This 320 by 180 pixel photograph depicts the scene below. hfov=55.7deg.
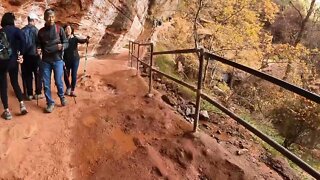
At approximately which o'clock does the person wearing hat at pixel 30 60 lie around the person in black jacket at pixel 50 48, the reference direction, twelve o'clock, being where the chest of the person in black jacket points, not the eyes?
The person wearing hat is roughly at 5 o'clock from the person in black jacket.

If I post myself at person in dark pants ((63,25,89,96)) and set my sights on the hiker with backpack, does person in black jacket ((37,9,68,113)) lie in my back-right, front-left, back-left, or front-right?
front-left

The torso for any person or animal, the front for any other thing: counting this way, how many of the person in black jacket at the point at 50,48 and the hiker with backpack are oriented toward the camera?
1

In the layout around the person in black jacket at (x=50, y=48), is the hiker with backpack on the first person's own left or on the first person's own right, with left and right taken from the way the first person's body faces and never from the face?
on the first person's own right

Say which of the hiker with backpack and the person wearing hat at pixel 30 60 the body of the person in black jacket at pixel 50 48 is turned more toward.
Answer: the hiker with backpack

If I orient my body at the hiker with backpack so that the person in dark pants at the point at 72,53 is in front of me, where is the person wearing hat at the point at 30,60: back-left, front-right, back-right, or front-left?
front-left

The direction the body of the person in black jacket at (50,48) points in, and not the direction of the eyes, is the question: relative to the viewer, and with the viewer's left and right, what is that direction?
facing the viewer
